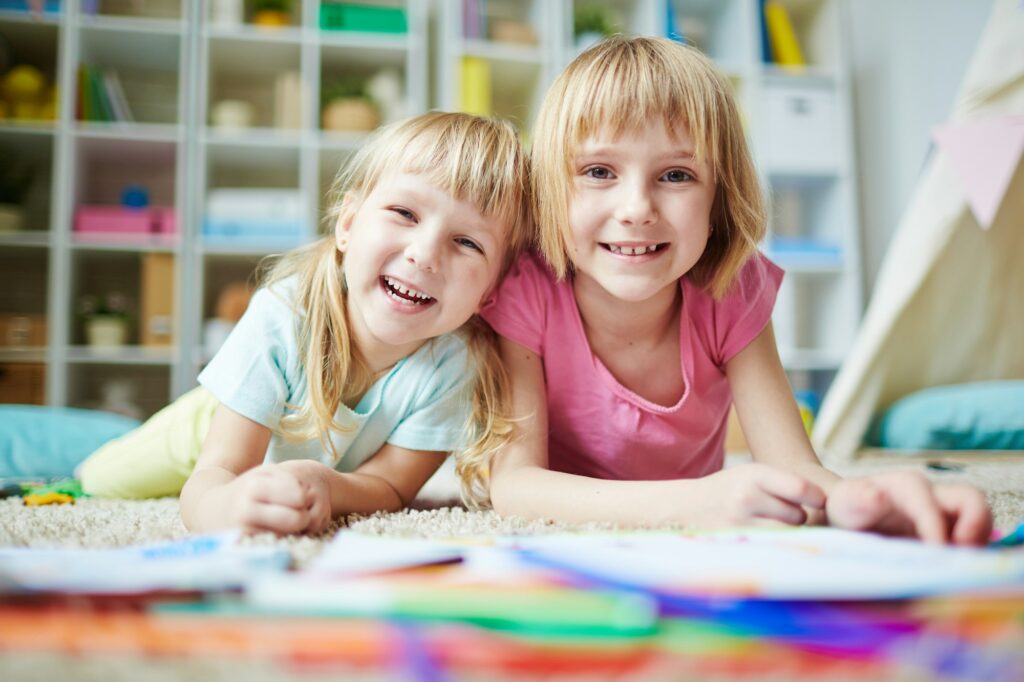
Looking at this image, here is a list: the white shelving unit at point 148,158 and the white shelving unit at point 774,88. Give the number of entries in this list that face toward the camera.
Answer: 2

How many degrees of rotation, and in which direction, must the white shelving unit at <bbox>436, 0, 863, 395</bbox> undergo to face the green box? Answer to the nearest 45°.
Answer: approximately 90° to its right

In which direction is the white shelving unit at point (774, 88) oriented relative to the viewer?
toward the camera

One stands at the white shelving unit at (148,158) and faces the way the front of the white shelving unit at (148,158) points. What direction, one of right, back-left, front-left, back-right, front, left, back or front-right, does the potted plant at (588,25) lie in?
left

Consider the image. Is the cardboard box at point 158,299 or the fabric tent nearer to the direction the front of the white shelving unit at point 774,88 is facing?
the fabric tent

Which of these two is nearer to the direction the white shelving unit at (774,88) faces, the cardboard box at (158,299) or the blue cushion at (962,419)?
the blue cushion

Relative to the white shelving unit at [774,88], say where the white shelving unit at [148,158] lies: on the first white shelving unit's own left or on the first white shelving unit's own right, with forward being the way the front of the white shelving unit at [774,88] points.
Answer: on the first white shelving unit's own right

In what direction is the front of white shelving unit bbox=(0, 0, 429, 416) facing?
toward the camera

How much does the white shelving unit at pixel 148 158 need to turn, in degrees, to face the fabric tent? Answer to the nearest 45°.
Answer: approximately 45° to its left

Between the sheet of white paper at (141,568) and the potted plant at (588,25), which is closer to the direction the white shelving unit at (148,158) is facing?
the sheet of white paper

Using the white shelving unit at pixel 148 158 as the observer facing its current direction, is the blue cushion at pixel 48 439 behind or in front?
in front

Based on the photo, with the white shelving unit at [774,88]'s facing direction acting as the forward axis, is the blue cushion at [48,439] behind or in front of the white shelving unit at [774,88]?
in front
